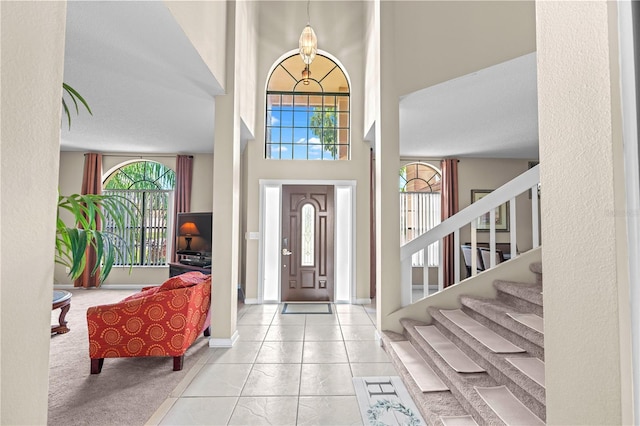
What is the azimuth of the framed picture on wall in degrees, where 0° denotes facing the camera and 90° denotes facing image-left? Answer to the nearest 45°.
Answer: approximately 0°

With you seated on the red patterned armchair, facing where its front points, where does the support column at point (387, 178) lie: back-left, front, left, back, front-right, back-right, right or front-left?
back

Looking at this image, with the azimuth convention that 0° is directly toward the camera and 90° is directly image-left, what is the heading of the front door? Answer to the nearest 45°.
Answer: approximately 0°

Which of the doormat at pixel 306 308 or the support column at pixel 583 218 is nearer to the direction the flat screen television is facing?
the support column

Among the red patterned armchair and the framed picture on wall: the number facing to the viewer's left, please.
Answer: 1

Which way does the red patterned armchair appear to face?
to the viewer's left
